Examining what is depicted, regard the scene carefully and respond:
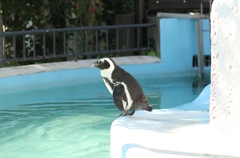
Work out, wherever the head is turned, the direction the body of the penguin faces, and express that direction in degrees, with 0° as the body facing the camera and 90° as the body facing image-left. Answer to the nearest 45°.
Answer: approximately 90°

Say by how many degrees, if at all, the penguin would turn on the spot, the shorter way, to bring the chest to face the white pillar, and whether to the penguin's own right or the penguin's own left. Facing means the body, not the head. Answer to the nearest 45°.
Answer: approximately 135° to the penguin's own left
